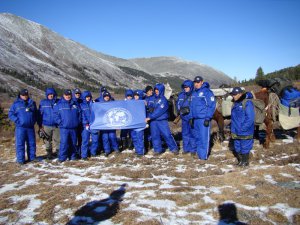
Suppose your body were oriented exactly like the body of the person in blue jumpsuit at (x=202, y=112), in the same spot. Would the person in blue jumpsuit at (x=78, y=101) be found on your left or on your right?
on your right

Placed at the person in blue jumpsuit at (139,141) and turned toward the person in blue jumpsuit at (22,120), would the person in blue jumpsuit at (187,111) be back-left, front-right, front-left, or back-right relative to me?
back-left

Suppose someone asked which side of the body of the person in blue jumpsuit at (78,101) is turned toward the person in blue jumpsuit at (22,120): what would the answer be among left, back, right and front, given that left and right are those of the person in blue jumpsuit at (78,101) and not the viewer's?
right

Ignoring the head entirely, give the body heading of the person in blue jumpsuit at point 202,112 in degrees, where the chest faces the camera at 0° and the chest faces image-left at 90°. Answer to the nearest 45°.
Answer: approximately 45°

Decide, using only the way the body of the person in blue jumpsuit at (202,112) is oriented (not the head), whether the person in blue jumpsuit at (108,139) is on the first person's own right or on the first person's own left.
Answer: on the first person's own right

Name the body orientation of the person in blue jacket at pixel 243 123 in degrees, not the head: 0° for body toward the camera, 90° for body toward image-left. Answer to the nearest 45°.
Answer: approximately 45°

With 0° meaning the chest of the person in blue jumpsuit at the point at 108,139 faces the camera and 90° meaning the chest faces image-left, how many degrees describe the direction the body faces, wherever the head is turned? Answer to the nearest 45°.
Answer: approximately 0°
